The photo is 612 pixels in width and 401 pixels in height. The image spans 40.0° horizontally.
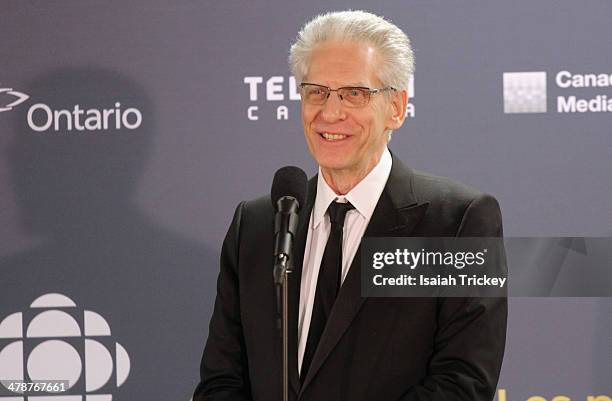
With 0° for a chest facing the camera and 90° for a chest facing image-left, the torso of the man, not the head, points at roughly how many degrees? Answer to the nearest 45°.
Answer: approximately 45°
